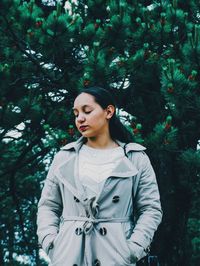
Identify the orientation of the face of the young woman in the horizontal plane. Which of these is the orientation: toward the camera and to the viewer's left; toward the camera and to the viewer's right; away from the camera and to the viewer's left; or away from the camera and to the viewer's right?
toward the camera and to the viewer's left

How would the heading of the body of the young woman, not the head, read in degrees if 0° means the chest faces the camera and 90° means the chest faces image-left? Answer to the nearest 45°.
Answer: approximately 0°
